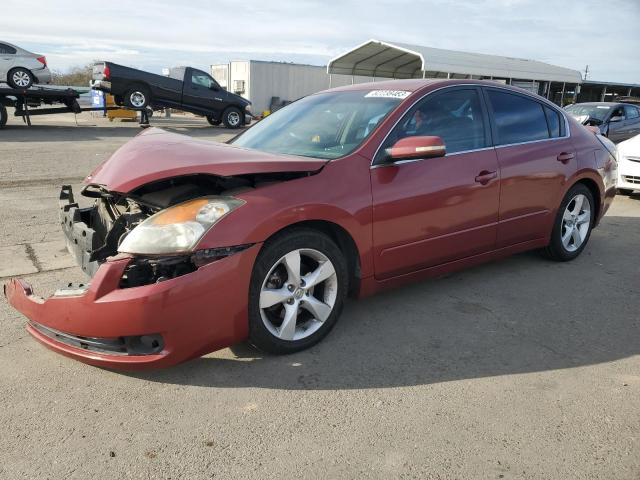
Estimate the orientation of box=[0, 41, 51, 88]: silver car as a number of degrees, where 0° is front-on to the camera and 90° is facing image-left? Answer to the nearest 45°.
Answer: approximately 90°

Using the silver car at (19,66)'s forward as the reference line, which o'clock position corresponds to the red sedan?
The red sedan is roughly at 9 o'clock from the silver car.

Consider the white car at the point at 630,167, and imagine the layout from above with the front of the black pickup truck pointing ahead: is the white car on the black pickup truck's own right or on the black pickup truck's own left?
on the black pickup truck's own right

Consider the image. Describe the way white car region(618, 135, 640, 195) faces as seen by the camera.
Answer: facing the viewer and to the left of the viewer

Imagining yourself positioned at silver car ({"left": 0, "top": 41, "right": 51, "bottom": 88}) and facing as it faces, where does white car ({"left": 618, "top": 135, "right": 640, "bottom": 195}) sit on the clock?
white car ({"left": 618, "top": 135, "right": 640, "bottom": 195}) is roughly at 8 o'clock from silver car ({"left": 0, "top": 41, "right": 51, "bottom": 88}).

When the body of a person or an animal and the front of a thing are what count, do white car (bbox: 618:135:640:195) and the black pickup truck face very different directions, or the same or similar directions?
very different directions

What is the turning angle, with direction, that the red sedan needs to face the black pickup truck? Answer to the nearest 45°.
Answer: approximately 135° to its right

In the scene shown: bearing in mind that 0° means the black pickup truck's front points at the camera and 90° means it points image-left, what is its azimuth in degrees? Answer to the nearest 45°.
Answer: approximately 270°

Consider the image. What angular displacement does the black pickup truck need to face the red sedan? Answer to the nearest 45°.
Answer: approximately 90° to its right

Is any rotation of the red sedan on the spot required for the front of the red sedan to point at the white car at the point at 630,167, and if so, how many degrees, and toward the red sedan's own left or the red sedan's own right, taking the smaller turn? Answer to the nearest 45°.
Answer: approximately 180°

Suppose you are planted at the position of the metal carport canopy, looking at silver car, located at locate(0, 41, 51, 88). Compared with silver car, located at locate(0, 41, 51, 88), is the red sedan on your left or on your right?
left
